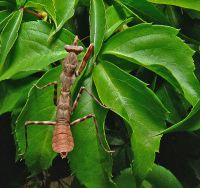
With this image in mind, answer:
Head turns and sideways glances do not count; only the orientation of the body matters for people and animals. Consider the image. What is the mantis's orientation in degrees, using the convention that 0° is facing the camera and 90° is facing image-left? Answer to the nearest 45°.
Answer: approximately 180°
